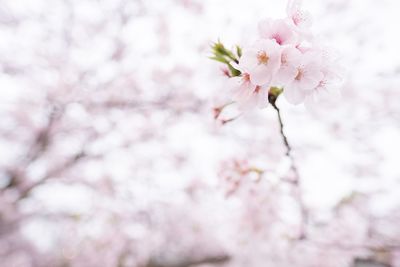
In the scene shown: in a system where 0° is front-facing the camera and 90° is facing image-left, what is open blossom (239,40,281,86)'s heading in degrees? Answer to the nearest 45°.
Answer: approximately 0°

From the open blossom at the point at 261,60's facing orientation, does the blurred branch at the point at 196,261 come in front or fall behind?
behind
